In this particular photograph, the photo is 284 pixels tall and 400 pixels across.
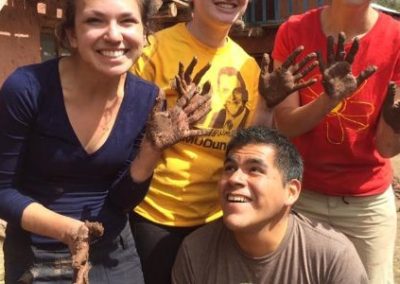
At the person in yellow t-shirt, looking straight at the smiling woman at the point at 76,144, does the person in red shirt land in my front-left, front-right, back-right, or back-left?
back-left

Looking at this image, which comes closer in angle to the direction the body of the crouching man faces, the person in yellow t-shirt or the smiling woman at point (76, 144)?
the smiling woman

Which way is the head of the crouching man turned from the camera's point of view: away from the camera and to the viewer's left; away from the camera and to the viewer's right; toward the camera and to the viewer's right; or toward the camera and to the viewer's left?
toward the camera and to the viewer's left

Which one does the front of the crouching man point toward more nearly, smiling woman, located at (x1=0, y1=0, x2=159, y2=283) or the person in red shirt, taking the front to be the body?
the smiling woman

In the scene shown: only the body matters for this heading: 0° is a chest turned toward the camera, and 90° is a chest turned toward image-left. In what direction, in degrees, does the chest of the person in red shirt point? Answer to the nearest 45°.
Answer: approximately 0°

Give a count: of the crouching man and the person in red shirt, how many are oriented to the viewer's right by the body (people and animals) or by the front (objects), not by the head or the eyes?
0

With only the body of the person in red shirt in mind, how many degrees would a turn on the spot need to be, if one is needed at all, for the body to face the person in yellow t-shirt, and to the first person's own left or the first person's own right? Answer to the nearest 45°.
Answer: approximately 45° to the first person's own right

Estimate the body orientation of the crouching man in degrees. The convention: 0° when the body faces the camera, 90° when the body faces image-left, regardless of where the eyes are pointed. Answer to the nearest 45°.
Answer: approximately 45°

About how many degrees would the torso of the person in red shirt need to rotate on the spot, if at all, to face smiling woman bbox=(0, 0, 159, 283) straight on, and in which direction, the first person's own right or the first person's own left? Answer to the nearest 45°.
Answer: approximately 45° to the first person's own right
